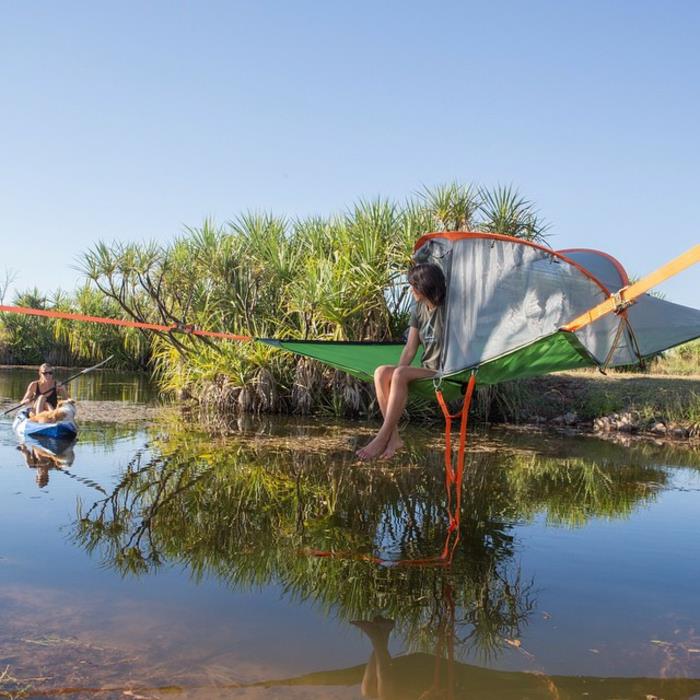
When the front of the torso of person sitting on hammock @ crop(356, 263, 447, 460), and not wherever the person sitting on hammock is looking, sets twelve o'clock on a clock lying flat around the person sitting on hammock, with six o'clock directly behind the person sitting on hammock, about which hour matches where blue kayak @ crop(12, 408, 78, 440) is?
The blue kayak is roughly at 3 o'clock from the person sitting on hammock.

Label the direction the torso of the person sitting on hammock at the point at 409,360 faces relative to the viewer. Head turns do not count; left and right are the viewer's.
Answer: facing the viewer and to the left of the viewer

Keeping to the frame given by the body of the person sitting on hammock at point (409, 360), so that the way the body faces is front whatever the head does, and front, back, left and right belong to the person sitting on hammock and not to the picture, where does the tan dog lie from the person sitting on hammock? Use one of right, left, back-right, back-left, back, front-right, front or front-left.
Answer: right

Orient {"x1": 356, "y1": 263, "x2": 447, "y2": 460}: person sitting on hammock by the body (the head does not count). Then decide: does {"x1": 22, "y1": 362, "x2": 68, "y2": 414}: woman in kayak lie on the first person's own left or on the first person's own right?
on the first person's own right
